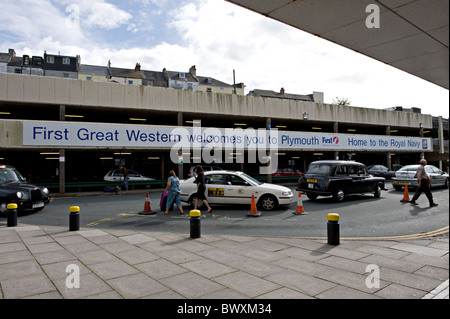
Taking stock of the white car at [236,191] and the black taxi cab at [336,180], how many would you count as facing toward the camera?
0

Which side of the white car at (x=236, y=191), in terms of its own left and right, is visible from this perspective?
right

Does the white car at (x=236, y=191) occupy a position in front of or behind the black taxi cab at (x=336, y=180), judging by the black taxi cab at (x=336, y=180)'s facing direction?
behind

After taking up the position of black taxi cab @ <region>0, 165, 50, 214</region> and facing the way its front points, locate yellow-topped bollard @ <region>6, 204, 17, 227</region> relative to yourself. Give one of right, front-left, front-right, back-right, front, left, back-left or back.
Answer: front-right

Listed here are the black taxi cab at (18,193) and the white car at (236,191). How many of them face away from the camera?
0

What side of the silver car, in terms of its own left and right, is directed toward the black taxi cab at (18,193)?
back

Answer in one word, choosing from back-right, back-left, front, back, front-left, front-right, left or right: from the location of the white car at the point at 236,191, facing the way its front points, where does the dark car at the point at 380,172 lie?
front-left
